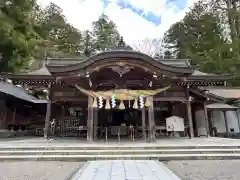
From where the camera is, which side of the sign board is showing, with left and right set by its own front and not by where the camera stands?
front

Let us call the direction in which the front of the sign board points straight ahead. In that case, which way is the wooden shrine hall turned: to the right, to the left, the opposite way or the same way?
the same way
